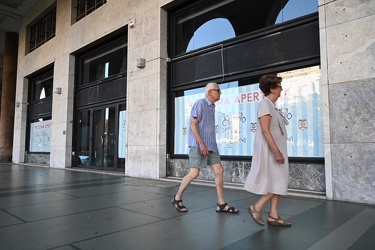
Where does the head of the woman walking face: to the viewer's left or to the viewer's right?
to the viewer's right

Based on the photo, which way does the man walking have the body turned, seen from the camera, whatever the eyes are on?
to the viewer's right

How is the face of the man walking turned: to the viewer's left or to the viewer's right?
to the viewer's right

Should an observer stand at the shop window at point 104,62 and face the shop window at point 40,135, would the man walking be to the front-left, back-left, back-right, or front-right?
back-left

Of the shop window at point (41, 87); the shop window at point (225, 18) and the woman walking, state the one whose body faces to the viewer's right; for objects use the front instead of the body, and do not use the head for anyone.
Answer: the woman walking

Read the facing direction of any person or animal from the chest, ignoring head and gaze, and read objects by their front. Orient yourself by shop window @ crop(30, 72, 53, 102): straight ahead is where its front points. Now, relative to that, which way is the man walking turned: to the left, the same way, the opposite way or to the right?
to the left

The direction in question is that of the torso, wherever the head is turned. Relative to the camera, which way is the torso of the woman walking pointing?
to the viewer's right

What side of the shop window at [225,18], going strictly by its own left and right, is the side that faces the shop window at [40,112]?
right

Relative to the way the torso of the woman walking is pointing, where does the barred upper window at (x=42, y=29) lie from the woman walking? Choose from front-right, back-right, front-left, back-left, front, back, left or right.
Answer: back-left

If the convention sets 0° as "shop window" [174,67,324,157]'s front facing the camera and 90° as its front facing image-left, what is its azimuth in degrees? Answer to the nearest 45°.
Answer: approximately 45°

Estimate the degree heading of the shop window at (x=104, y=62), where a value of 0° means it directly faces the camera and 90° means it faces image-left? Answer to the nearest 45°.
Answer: approximately 45°

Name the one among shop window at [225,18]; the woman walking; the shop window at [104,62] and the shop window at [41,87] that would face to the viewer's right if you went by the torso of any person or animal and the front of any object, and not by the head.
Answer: the woman walking

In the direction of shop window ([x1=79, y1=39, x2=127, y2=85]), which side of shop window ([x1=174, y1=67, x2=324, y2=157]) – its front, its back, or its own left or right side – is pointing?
right

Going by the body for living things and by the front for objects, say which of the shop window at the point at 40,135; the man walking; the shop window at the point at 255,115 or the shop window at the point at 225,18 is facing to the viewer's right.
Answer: the man walking

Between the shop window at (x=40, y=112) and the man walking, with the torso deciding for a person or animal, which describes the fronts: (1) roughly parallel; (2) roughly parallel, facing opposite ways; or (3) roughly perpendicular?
roughly perpendicular

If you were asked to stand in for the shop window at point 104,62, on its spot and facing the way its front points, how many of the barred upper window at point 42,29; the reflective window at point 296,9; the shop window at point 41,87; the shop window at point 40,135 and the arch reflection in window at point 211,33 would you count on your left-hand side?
2
